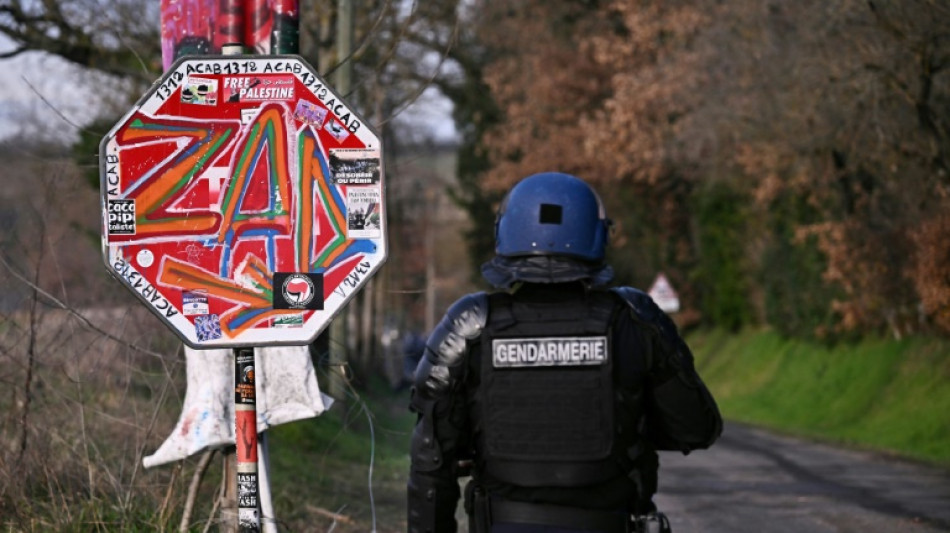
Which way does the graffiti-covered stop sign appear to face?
toward the camera

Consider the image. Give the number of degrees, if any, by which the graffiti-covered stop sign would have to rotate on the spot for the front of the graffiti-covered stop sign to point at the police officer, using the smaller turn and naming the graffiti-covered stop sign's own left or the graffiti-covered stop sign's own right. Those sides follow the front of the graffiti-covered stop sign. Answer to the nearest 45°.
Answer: approximately 45° to the graffiti-covered stop sign's own left

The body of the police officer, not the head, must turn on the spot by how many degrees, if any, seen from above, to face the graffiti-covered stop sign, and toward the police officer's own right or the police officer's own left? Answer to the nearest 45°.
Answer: approximately 45° to the police officer's own left

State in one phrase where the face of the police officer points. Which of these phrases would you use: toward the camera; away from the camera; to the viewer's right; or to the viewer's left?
away from the camera

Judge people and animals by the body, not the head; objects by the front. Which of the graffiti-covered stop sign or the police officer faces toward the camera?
the graffiti-covered stop sign

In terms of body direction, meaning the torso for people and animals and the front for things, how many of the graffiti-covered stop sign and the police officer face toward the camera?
1

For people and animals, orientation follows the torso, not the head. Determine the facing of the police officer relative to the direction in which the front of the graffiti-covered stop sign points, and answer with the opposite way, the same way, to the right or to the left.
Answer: the opposite way

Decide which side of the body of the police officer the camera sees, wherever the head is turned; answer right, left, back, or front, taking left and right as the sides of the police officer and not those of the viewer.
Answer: back
